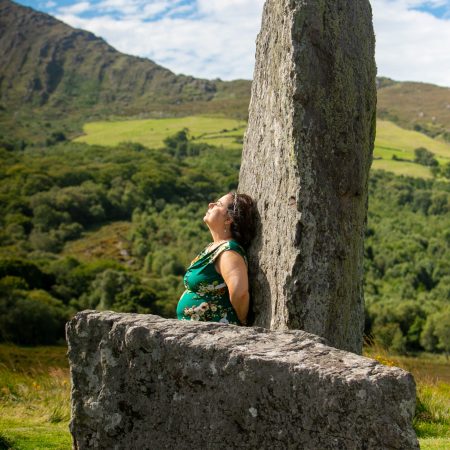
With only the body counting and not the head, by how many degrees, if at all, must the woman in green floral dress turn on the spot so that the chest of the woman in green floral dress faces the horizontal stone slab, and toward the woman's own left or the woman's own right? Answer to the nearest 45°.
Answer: approximately 90° to the woman's own left

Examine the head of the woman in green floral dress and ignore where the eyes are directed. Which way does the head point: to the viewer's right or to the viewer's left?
to the viewer's left

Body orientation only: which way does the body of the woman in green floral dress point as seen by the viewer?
to the viewer's left
